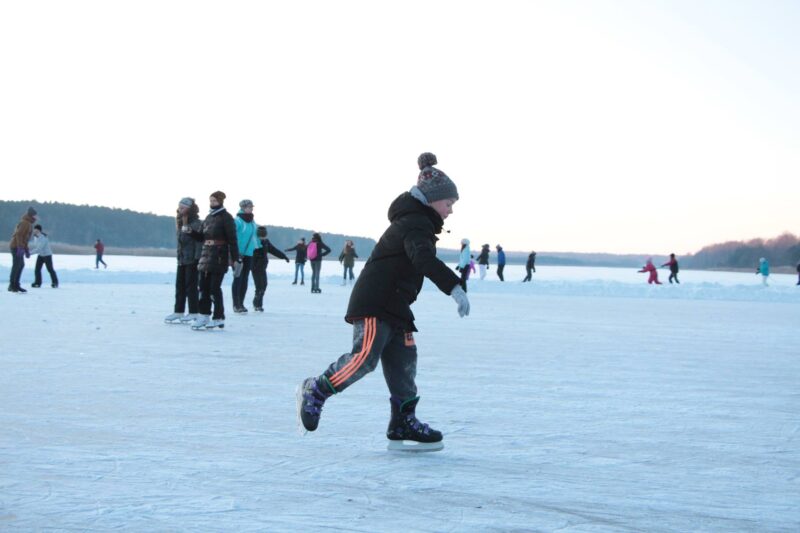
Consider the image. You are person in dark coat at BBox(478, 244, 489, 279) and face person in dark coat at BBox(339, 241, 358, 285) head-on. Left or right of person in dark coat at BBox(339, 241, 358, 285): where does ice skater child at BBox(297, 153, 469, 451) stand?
left

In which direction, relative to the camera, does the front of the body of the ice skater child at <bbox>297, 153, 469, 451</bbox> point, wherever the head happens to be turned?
to the viewer's right

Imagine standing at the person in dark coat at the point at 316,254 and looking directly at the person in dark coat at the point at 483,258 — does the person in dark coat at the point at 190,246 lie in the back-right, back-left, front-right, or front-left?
back-right

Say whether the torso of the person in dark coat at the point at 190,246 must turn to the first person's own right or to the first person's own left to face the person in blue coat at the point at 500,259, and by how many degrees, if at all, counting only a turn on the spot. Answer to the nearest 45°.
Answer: approximately 180°

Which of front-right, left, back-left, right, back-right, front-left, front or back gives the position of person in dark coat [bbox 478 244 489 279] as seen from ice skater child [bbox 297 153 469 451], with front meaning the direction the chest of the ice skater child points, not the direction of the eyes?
left

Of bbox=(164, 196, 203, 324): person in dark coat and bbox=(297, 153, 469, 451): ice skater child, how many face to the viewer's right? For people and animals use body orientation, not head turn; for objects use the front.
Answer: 1

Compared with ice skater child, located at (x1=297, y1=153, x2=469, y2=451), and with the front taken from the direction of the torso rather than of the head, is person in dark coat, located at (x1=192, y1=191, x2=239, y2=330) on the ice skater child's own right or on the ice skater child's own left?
on the ice skater child's own left

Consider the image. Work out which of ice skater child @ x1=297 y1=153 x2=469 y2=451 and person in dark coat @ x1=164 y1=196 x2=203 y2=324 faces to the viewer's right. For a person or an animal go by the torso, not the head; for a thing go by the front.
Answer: the ice skater child

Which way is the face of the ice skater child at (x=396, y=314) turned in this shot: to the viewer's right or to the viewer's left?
to the viewer's right

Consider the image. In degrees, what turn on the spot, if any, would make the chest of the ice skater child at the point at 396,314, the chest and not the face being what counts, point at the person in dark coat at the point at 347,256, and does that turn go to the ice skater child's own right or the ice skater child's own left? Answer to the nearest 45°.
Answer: approximately 90° to the ice skater child's own left

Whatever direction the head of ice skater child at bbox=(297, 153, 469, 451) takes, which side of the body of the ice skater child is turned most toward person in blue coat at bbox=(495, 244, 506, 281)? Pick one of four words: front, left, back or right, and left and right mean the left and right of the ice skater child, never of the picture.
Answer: left
